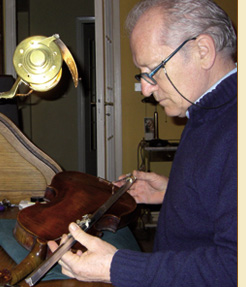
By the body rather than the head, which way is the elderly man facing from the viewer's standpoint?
to the viewer's left

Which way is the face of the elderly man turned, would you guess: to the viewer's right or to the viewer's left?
to the viewer's left

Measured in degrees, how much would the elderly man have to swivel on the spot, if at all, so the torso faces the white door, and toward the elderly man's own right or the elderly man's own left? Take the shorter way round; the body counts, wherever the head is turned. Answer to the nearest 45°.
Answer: approximately 90° to the elderly man's own right
